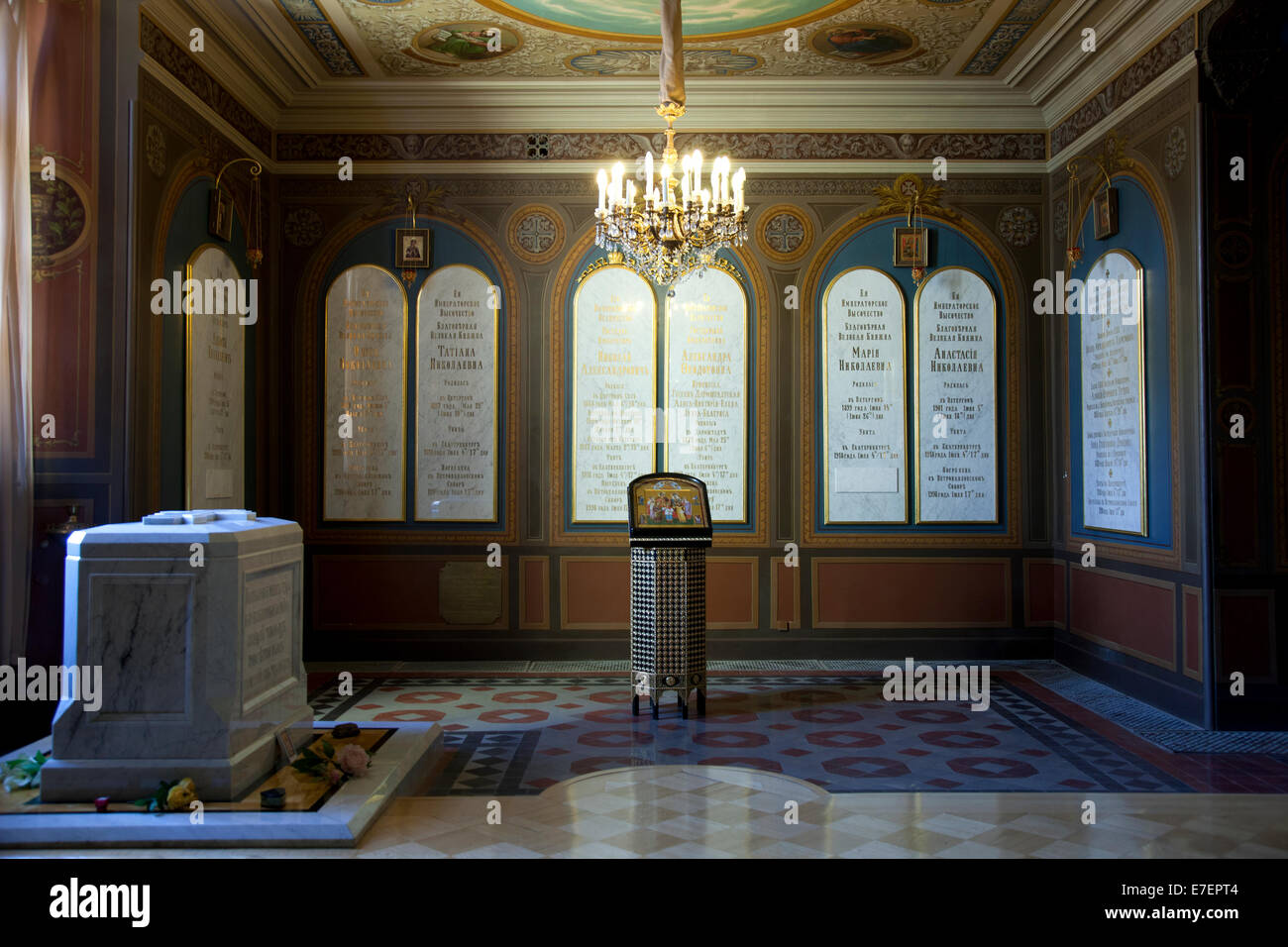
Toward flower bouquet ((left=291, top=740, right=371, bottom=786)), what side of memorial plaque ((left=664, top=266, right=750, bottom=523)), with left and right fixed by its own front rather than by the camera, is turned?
front

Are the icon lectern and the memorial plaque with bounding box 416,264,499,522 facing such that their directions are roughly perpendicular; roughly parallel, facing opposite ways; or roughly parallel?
roughly parallel

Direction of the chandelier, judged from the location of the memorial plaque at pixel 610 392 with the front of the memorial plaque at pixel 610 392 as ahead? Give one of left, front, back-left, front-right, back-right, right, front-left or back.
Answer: front

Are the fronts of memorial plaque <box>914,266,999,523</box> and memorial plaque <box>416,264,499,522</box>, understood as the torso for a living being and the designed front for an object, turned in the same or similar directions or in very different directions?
same or similar directions

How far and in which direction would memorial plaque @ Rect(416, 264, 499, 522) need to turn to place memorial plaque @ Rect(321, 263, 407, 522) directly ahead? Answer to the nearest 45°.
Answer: approximately 90° to its right

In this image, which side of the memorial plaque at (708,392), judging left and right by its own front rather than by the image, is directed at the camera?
front

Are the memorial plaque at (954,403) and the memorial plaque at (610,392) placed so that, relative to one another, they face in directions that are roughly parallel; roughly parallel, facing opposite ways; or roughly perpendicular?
roughly parallel

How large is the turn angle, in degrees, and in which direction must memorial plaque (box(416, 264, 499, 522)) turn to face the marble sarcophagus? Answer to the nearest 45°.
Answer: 0° — it already faces it

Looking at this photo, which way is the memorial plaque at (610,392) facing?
toward the camera

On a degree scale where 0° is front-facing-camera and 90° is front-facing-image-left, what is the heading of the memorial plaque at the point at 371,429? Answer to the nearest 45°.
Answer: approximately 0°

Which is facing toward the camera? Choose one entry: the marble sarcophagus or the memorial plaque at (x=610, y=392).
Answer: the memorial plaque

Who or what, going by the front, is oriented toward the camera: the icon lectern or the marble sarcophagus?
the icon lectern

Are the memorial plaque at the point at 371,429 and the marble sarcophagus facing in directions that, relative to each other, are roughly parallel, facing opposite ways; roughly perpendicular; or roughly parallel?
roughly perpendicular

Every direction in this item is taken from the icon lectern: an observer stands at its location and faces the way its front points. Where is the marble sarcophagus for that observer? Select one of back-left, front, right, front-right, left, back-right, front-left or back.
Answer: front-right
